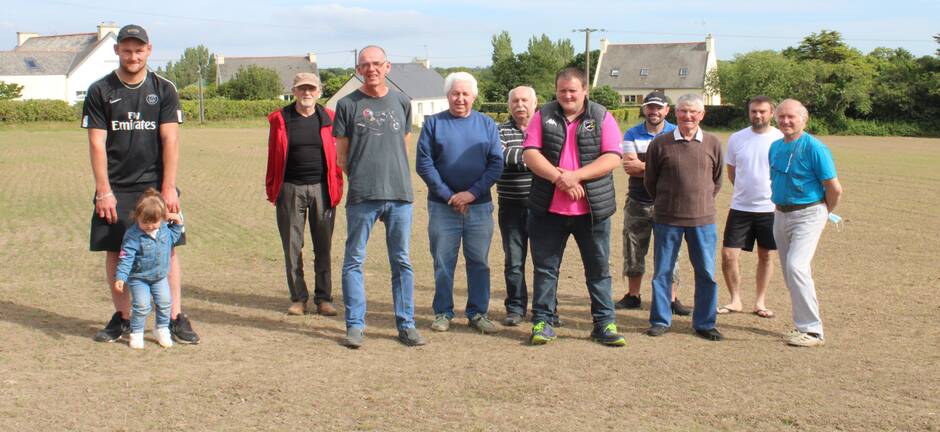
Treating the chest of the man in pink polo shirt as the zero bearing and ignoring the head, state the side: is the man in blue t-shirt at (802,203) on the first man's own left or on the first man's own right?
on the first man's own left

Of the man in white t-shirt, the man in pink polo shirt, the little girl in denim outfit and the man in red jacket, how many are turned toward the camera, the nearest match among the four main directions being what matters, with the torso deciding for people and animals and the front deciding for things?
4

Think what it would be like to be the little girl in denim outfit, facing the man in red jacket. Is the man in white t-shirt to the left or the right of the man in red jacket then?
right

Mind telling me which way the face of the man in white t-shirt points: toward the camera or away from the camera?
toward the camera

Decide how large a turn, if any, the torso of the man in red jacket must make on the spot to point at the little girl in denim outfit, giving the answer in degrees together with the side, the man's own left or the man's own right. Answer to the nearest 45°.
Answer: approximately 45° to the man's own right

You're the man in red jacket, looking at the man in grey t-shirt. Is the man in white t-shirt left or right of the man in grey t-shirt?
left

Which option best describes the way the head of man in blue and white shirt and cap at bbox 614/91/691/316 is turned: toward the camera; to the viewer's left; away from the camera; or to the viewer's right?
toward the camera

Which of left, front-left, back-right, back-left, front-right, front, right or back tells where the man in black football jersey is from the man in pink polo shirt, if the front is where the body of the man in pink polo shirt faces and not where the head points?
right

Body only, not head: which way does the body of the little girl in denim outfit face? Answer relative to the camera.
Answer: toward the camera

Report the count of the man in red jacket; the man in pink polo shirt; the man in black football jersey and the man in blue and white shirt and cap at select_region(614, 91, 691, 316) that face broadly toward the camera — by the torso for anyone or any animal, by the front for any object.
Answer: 4

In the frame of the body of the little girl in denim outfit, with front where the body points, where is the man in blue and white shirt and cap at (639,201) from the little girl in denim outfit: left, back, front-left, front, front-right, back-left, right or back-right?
left

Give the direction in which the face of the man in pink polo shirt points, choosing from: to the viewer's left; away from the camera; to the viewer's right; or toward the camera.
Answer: toward the camera

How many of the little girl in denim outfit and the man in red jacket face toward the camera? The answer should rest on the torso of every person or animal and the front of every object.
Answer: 2

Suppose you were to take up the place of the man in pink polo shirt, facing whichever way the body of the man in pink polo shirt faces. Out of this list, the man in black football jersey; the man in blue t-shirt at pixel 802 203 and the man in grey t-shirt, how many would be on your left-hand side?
1

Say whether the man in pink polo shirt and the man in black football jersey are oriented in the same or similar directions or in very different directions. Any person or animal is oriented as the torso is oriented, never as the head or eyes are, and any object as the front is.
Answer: same or similar directions

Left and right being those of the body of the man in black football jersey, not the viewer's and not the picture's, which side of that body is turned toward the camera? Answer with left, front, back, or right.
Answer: front

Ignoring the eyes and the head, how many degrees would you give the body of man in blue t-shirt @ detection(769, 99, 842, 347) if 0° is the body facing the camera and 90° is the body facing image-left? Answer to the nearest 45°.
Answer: approximately 45°

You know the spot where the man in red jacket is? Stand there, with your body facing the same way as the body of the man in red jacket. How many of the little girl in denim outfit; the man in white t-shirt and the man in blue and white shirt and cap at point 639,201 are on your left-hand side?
2
